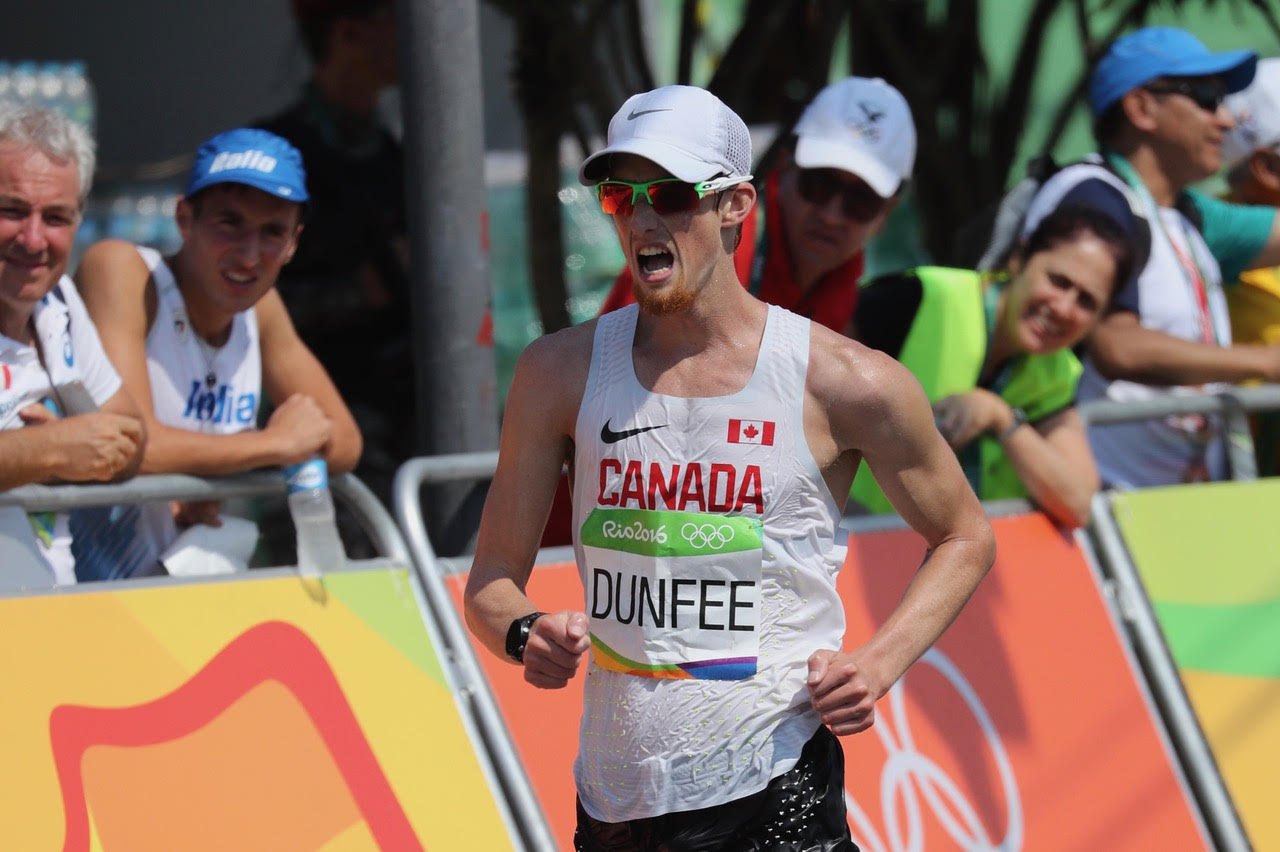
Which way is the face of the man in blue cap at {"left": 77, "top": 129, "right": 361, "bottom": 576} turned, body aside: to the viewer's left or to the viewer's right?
to the viewer's right

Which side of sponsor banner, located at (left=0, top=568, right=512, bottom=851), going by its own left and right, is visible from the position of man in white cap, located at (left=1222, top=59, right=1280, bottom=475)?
left

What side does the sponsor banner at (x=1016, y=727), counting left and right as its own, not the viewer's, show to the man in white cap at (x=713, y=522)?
front

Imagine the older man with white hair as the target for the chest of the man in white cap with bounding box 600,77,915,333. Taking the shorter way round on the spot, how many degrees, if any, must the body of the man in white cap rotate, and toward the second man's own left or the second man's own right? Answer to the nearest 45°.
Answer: approximately 45° to the second man's own right

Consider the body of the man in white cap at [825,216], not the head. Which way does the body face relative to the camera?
toward the camera

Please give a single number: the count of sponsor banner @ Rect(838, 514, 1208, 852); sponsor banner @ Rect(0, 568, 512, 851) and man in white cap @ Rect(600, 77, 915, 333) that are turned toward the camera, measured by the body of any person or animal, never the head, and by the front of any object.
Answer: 3

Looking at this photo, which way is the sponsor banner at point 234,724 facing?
toward the camera

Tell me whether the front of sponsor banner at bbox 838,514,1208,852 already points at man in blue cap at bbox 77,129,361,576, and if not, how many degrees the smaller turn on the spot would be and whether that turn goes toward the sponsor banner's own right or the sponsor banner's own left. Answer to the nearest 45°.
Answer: approximately 90° to the sponsor banner's own right

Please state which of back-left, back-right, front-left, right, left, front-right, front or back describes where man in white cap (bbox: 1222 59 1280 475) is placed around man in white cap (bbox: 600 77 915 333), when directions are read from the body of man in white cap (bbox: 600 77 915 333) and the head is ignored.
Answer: back-left

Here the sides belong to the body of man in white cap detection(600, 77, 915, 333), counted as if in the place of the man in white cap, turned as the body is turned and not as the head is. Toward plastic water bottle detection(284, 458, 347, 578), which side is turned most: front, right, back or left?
right

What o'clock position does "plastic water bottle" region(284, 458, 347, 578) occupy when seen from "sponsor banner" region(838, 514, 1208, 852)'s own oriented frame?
The plastic water bottle is roughly at 2 o'clock from the sponsor banner.

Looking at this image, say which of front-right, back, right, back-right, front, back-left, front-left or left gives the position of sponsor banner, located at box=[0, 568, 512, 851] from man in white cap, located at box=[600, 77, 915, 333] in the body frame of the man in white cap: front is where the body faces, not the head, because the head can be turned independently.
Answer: front-right

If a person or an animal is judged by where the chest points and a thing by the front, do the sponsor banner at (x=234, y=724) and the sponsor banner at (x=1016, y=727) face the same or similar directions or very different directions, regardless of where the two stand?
same or similar directions

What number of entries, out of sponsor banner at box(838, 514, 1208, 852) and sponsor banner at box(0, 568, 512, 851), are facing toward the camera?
2
